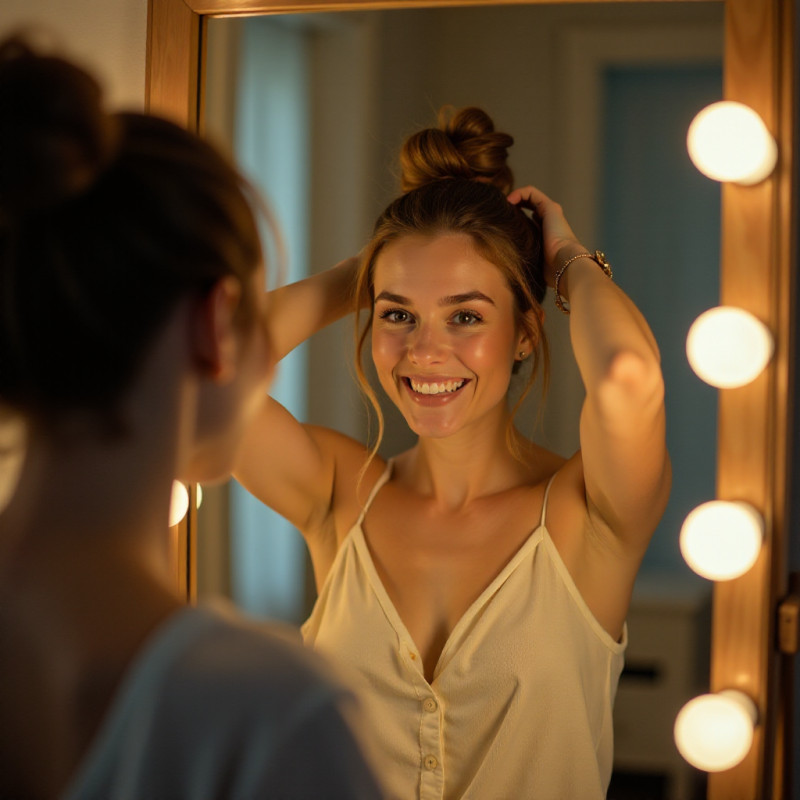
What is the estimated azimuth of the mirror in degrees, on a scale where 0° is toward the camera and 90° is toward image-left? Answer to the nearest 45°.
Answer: approximately 0°
